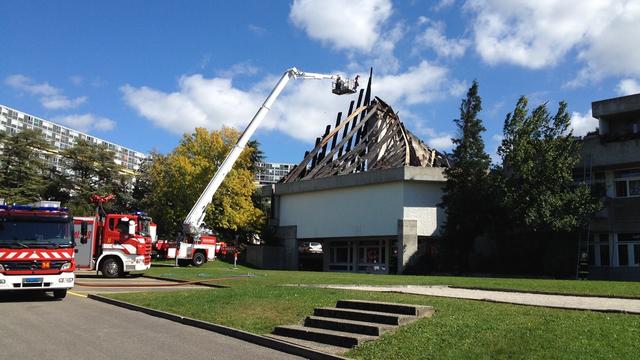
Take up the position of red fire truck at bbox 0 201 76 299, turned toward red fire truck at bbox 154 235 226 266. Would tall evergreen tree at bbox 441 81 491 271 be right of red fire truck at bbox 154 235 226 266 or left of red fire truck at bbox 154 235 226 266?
right

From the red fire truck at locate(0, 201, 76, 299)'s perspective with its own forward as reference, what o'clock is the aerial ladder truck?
The aerial ladder truck is roughly at 7 o'clock from the red fire truck.

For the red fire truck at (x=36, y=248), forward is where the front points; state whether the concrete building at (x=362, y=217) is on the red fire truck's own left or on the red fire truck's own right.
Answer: on the red fire truck's own left

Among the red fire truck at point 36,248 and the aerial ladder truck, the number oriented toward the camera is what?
1

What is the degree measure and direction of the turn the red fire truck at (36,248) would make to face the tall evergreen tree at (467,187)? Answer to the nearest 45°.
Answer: approximately 135° to its left

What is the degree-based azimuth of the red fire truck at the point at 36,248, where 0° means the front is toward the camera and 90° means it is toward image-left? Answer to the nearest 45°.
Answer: approximately 0°
